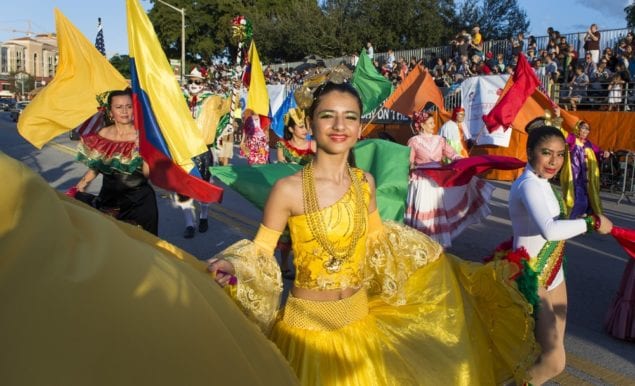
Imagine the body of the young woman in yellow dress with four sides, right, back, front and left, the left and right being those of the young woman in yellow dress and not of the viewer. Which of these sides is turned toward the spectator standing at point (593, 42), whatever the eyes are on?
back

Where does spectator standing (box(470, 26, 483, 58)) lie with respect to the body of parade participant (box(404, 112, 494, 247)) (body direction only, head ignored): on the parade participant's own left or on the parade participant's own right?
on the parade participant's own left

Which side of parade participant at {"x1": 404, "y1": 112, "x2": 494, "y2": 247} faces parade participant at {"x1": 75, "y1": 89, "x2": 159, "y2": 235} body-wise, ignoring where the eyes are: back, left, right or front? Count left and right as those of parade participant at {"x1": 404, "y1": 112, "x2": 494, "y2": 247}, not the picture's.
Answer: right

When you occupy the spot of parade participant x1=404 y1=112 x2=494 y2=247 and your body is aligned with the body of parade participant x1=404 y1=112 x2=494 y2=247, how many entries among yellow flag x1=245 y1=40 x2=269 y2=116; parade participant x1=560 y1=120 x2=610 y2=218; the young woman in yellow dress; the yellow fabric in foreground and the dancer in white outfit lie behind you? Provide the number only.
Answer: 1

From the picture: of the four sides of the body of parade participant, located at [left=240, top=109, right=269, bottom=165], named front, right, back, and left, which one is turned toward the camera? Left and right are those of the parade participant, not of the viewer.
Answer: front

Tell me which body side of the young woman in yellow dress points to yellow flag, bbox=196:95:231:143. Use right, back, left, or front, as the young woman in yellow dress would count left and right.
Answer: back

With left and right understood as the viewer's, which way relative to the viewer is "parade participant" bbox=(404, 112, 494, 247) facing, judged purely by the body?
facing the viewer and to the right of the viewer

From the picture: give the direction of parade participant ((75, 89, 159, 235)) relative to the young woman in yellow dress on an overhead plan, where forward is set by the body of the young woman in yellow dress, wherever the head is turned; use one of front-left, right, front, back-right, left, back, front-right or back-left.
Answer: back-right

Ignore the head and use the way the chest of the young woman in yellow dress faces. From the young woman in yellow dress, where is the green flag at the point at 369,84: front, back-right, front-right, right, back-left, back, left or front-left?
back

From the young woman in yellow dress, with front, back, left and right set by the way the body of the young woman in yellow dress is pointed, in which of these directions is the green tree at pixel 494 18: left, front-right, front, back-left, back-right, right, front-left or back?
back

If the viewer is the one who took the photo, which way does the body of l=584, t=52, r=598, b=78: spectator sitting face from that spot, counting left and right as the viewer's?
facing the viewer and to the left of the viewer

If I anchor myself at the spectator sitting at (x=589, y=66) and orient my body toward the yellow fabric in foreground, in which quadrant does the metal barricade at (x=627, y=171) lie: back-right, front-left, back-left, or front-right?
front-left

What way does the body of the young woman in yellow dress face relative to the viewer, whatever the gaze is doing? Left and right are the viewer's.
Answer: facing the viewer

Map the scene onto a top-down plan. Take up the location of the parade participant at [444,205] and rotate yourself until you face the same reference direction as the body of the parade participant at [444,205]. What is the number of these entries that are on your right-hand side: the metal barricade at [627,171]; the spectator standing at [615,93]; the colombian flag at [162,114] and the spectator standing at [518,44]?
1

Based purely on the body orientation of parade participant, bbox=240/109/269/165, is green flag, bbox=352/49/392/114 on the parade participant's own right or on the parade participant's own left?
on the parade participant's own left

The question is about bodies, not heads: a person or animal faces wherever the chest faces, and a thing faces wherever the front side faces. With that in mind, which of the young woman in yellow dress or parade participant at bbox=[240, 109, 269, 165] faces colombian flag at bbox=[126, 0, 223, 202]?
the parade participant

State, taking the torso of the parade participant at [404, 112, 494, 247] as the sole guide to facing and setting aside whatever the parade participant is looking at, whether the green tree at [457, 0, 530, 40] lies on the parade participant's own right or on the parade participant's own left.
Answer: on the parade participant's own left
